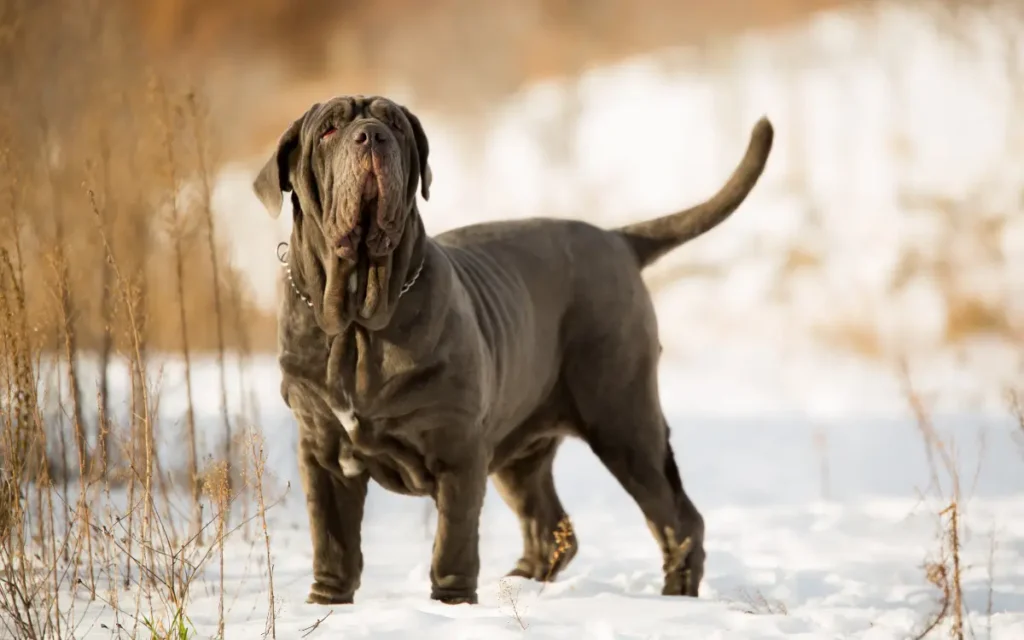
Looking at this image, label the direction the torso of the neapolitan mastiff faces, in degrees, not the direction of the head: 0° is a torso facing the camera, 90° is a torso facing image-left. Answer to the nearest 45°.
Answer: approximately 45°

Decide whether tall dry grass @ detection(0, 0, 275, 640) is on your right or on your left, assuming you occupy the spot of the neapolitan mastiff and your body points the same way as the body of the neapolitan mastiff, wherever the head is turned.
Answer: on your right
